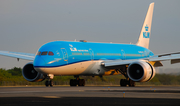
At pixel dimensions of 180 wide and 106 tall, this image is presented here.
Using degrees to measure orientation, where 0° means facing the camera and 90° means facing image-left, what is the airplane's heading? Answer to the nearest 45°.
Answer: approximately 45°
